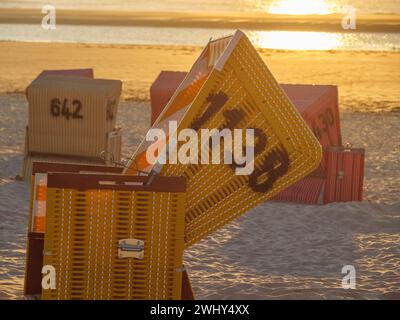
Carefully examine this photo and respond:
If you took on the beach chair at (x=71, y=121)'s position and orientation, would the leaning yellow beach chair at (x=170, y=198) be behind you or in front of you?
behind

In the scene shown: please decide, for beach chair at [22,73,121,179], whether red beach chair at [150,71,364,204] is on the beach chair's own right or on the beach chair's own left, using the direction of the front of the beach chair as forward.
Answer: on the beach chair's own right

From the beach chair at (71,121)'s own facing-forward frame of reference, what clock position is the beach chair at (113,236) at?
the beach chair at (113,236) is roughly at 6 o'clock from the beach chair at (71,121).

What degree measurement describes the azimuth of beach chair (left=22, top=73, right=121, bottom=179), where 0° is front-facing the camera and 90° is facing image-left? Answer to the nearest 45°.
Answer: approximately 180°
